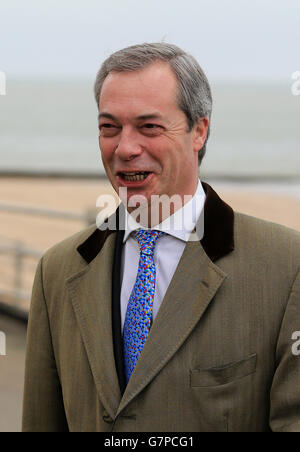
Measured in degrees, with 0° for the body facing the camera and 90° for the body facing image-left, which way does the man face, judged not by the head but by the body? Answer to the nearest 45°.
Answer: approximately 45°
